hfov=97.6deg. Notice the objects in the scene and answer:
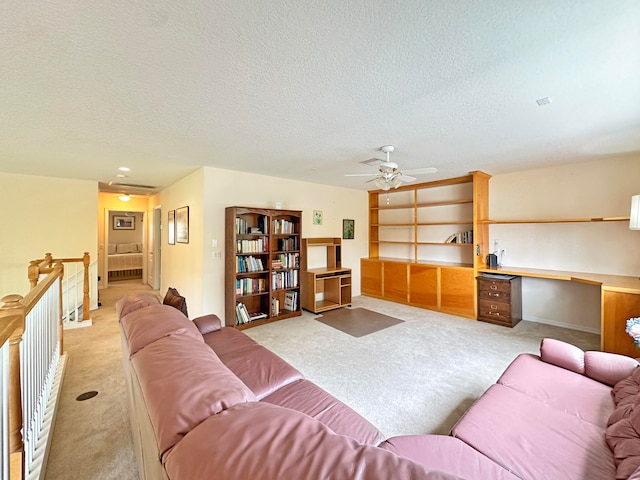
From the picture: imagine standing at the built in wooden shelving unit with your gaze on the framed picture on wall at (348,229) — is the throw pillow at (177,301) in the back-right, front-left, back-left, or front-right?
front-left

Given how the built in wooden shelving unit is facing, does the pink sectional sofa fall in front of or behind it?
in front

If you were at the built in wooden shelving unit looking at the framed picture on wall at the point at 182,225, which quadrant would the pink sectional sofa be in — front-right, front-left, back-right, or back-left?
front-left

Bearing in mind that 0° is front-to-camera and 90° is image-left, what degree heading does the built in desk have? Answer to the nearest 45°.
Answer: approximately 45°

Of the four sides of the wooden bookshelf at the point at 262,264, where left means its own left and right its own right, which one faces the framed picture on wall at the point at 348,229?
left

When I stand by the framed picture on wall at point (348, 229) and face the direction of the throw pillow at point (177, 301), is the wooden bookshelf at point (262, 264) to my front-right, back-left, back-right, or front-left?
front-right

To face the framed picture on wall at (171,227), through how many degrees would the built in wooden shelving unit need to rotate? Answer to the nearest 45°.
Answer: approximately 45° to its right

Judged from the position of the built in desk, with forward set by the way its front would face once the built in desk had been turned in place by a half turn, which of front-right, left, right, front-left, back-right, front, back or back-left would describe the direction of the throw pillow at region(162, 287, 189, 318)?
back

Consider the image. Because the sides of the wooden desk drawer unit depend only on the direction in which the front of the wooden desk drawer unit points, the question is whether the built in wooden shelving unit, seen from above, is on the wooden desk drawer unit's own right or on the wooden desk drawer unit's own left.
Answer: on the wooden desk drawer unit's own right

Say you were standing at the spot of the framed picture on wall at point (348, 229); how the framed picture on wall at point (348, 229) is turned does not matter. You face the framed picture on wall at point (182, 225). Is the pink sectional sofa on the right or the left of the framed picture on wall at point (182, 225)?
left

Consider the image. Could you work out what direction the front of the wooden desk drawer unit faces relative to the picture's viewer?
facing the viewer and to the left of the viewer

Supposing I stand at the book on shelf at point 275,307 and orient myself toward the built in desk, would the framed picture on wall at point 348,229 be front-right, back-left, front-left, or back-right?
front-left

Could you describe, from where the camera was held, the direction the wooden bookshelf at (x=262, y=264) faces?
facing the viewer and to the right of the viewer

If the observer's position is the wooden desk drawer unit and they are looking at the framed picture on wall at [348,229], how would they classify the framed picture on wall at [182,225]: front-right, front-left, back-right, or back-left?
front-left

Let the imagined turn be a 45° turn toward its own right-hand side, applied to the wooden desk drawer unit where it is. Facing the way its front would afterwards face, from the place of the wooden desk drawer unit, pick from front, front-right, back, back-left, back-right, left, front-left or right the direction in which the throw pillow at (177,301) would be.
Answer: front-left
